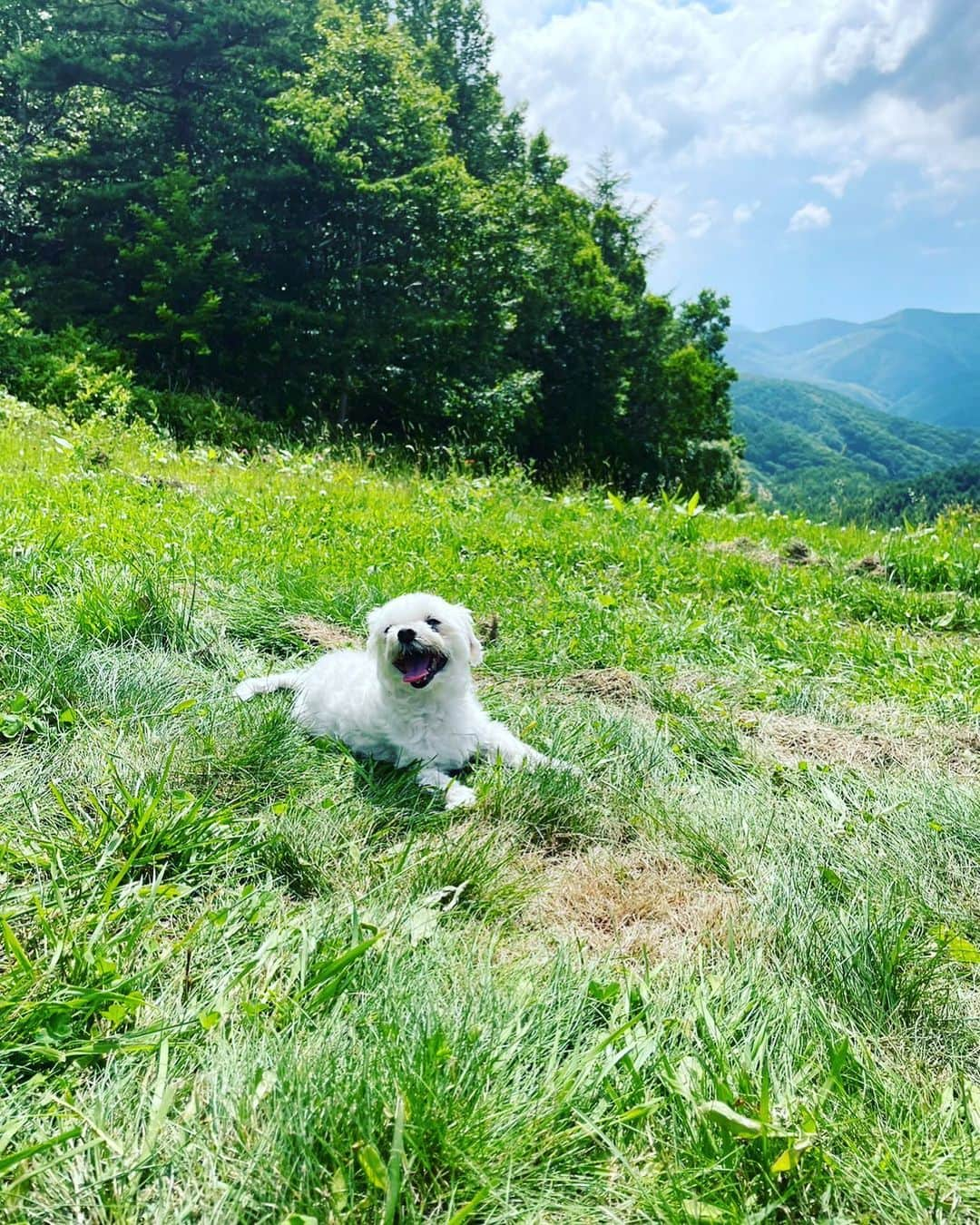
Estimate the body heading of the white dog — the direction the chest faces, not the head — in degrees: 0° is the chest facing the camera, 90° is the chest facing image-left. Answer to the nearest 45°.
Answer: approximately 315°
